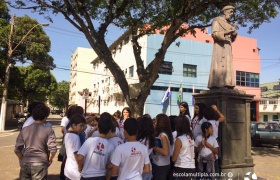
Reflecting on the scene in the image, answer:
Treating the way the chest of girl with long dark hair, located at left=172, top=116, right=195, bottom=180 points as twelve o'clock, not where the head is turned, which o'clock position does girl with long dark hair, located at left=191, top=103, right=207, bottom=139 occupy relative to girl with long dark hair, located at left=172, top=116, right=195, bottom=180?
girl with long dark hair, located at left=191, top=103, right=207, bottom=139 is roughly at 2 o'clock from girl with long dark hair, located at left=172, top=116, right=195, bottom=180.

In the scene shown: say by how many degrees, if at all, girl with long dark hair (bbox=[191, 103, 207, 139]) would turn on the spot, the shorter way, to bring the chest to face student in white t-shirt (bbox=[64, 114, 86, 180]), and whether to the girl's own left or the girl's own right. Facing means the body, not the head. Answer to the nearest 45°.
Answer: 0° — they already face them

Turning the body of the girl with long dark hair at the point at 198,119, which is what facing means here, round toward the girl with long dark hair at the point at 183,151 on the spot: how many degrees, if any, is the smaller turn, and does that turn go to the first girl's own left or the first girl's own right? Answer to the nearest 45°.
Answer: approximately 45° to the first girl's own left

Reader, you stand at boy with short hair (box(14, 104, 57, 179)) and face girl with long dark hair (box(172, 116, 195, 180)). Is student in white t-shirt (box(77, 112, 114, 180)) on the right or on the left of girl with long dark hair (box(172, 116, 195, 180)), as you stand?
right

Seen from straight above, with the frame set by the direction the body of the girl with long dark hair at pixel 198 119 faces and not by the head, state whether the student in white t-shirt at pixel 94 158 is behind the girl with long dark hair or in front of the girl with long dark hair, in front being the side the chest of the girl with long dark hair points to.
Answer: in front

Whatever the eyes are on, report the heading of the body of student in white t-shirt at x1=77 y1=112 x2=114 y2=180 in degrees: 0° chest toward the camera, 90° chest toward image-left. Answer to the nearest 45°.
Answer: approximately 180°

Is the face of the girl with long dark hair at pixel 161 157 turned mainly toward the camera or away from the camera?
away from the camera

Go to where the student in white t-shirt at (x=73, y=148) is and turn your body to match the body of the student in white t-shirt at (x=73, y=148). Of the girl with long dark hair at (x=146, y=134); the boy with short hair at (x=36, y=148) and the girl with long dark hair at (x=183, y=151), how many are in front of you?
2

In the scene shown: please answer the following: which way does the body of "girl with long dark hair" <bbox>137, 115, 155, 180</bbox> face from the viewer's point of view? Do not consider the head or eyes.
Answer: away from the camera

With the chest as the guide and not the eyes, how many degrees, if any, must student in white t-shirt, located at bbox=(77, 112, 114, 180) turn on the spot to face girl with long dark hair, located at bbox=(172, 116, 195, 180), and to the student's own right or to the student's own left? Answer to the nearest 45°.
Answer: approximately 45° to the student's own right

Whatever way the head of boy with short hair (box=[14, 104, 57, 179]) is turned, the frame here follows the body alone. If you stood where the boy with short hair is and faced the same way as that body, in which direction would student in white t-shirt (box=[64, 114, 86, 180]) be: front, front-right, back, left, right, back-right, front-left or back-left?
back-right

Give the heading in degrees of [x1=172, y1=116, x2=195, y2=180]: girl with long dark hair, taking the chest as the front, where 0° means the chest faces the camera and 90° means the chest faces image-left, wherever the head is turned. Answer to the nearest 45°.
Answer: approximately 135°

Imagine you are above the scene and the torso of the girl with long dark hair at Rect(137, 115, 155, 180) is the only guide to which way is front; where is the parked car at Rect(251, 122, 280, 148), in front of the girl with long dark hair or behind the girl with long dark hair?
in front

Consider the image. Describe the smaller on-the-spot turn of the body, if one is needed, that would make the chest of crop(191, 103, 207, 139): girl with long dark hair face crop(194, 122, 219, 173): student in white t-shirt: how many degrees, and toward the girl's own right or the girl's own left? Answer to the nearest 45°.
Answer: approximately 45° to the girl's own left
